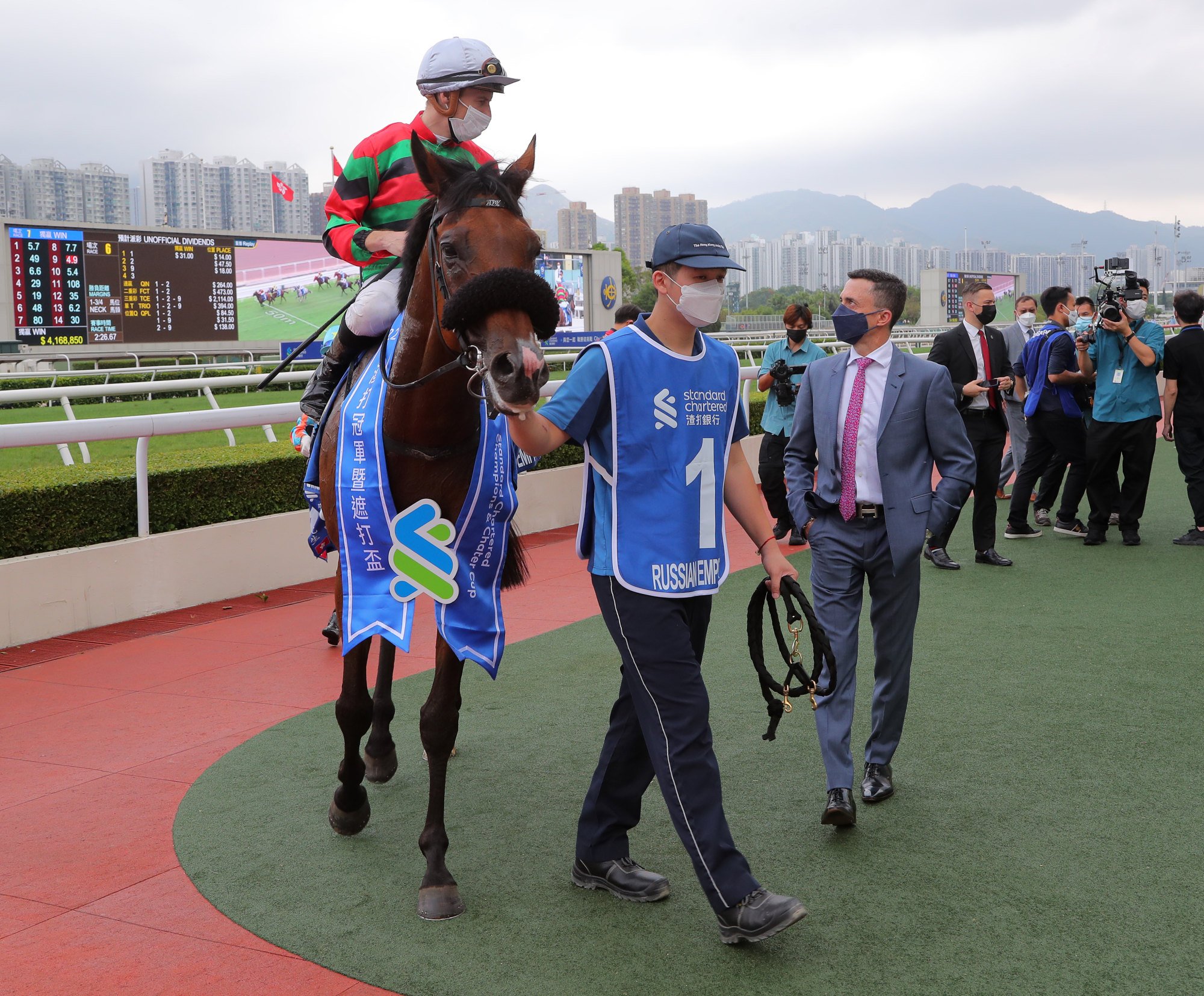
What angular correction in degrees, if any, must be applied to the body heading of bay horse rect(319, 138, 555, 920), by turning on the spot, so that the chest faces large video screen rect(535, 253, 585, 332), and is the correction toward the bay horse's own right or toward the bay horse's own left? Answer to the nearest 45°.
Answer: approximately 180°

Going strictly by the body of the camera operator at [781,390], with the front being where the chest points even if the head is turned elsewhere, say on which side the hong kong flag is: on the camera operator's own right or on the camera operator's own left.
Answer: on the camera operator's own right

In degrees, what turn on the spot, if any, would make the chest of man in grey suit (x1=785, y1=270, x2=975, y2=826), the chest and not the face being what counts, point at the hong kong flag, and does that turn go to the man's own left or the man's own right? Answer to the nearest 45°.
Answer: approximately 135° to the man's own right

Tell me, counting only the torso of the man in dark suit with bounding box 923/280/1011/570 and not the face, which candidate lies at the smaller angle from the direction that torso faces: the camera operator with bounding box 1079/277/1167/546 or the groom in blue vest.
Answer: the groom in blue vest

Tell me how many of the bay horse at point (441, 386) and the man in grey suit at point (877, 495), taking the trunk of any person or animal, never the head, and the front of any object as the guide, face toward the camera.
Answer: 2

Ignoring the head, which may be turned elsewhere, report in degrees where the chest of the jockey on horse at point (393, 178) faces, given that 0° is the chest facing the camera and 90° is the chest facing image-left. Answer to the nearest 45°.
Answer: approximately 315°

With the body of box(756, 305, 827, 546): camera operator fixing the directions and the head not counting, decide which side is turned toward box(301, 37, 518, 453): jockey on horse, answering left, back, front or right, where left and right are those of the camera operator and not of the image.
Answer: front
